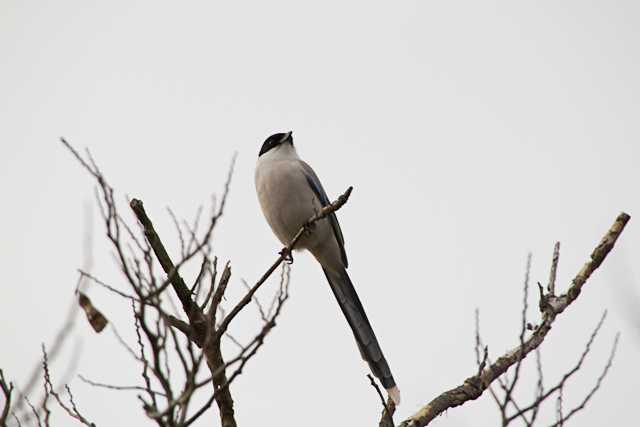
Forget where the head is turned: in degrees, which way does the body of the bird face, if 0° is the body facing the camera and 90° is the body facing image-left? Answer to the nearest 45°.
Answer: approximately 45°
